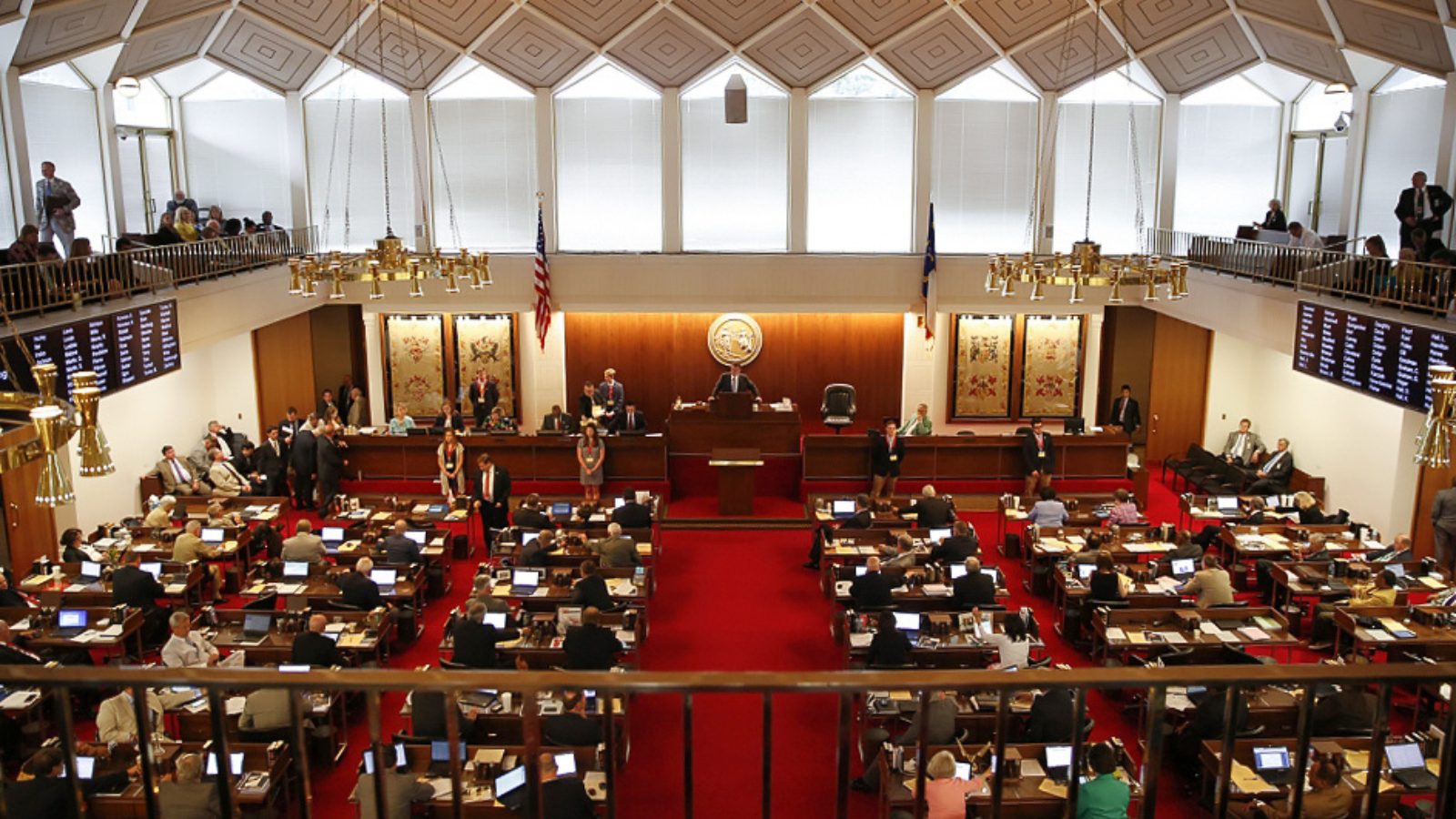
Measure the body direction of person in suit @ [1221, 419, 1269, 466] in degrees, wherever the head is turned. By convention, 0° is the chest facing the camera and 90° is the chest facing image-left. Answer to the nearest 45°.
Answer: approximately 45°

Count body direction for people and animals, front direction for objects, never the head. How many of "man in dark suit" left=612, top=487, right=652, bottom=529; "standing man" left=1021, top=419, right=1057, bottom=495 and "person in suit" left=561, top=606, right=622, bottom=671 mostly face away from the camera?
2

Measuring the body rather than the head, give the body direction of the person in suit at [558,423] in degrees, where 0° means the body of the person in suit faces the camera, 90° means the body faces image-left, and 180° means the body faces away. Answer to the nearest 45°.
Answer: approximately 0°

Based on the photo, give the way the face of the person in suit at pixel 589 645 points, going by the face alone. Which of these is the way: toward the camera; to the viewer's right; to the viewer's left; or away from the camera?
away from the camera

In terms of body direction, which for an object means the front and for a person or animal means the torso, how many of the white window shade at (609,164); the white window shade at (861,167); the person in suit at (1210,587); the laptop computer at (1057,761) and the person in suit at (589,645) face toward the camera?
3

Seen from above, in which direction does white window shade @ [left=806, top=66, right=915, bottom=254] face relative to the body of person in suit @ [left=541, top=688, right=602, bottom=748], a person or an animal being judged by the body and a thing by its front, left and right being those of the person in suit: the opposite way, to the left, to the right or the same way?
the opposite way

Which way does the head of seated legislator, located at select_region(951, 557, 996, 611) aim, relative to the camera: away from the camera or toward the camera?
away from the camera

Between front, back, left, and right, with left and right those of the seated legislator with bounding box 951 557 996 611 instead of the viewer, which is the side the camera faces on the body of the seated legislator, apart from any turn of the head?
back

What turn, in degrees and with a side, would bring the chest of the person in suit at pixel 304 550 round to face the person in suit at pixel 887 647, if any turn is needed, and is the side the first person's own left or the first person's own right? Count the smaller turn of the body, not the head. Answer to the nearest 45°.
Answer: approximately 135° to the first person's own right
